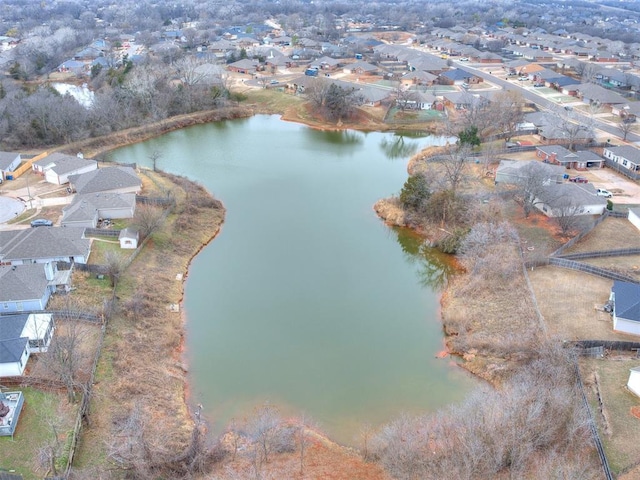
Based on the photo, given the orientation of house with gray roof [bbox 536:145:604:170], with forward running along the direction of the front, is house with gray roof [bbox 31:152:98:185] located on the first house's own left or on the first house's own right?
on the first house's own right

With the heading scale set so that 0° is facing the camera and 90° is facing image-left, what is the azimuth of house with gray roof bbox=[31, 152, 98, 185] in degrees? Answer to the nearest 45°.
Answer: approximately 45°
